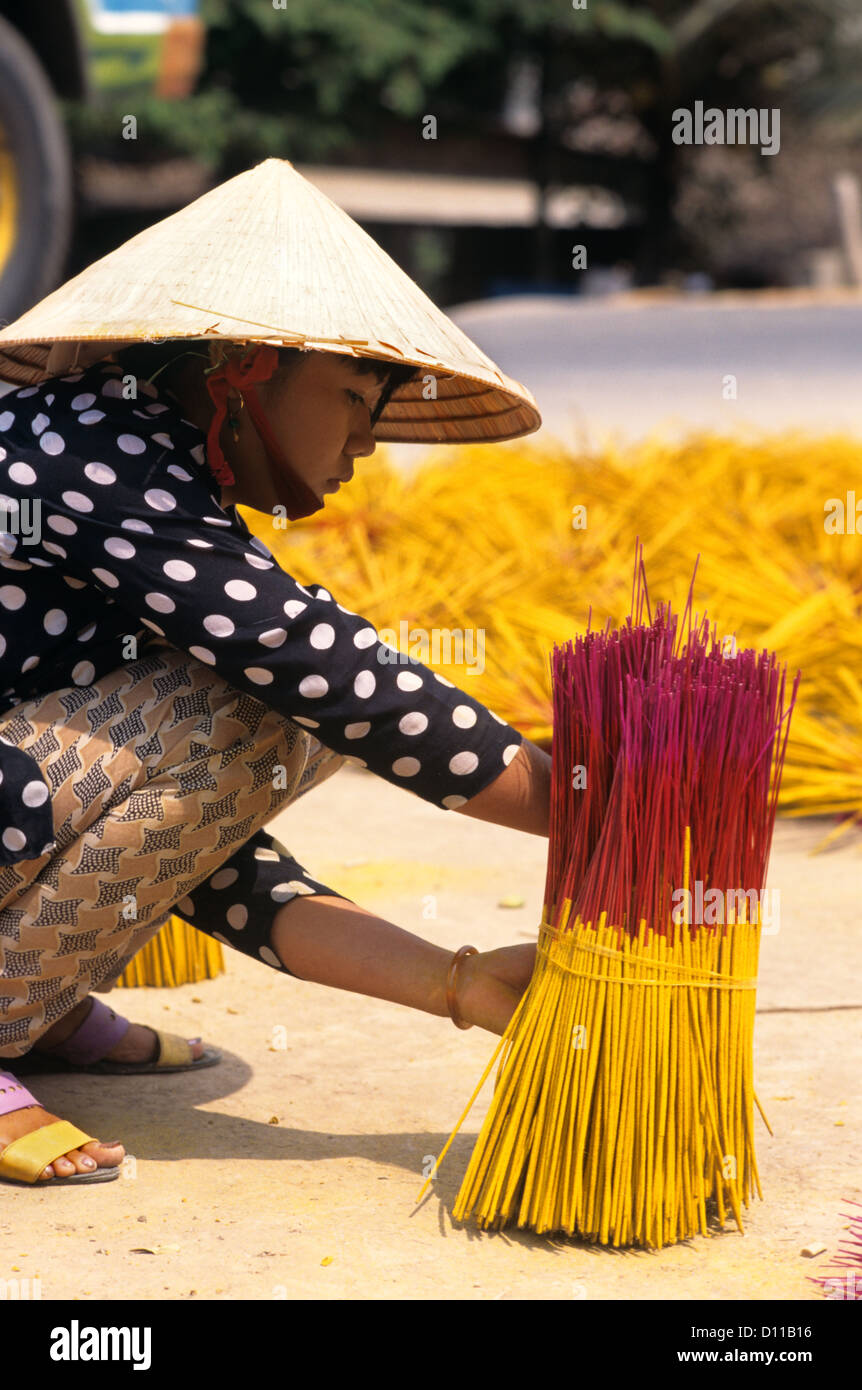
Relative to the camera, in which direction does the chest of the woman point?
to the viewer's right

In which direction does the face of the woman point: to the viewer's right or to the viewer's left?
to the viewer's right
